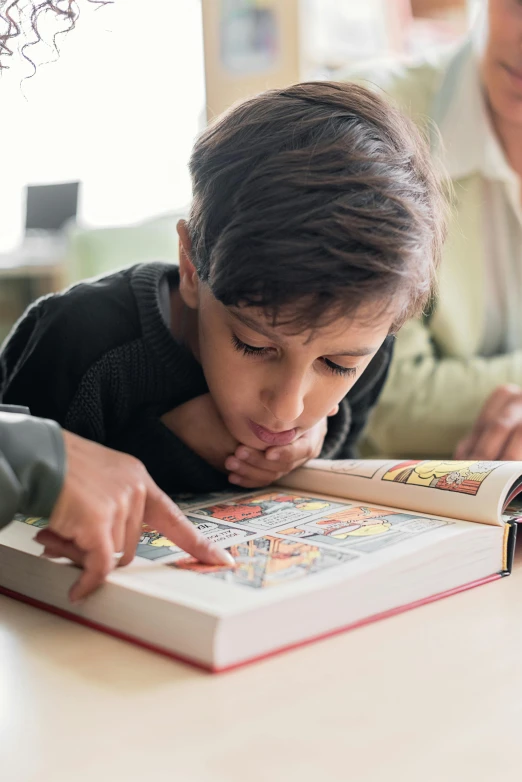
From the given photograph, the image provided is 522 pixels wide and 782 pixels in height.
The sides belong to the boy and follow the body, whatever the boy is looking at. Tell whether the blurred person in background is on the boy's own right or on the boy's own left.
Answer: on the boy's own left

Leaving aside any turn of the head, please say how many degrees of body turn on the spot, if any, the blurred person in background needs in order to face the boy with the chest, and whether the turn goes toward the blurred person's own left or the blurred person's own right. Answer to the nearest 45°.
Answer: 0° — they already face them

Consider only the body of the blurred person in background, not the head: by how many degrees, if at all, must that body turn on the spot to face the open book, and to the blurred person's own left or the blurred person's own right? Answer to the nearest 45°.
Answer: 0° — they already face it

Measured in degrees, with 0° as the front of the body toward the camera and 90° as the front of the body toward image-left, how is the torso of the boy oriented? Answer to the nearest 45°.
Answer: approximately 315°

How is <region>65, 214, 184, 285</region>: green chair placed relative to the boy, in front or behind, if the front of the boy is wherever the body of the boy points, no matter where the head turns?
behind
